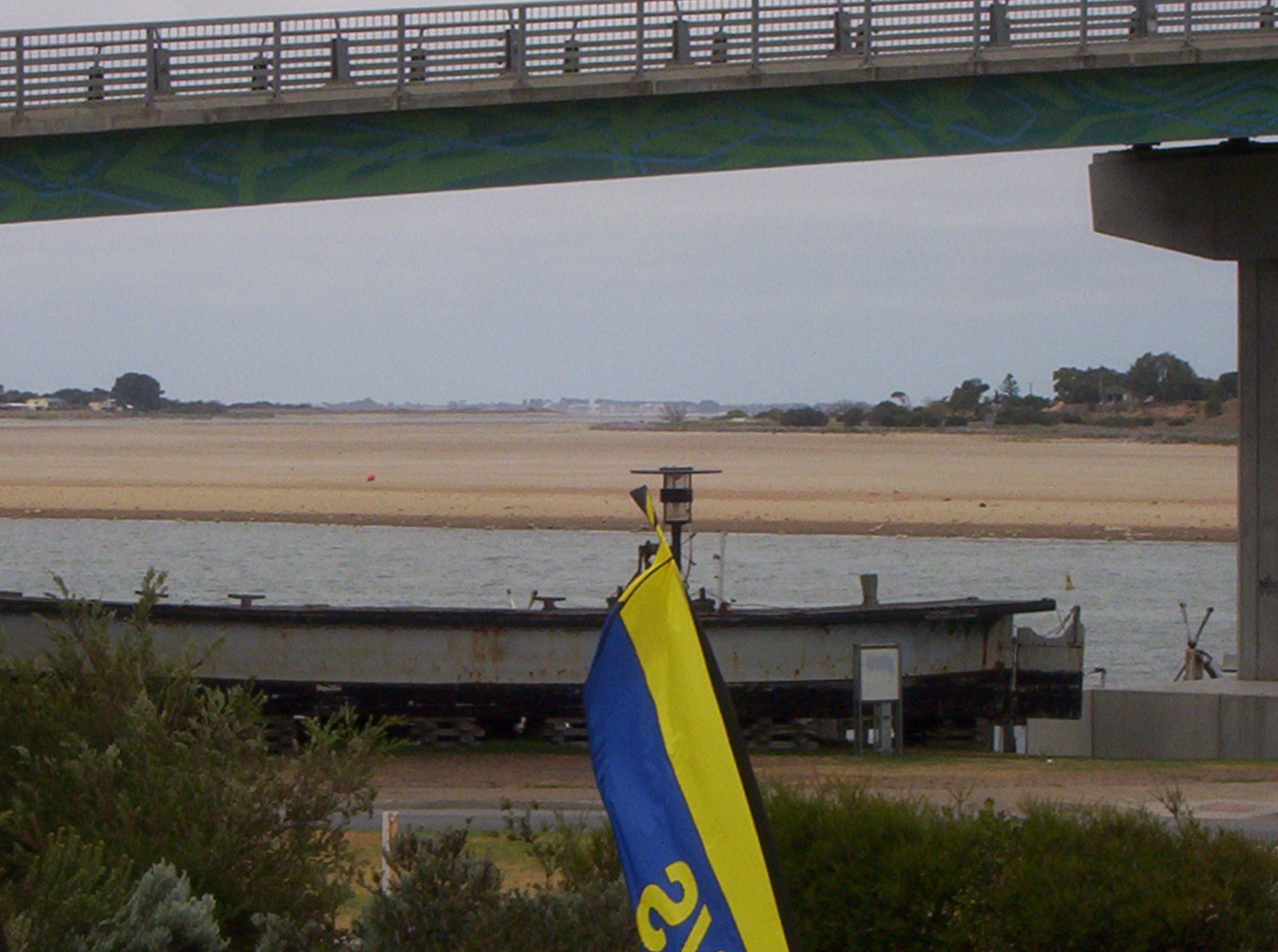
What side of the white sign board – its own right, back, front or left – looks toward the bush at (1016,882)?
front

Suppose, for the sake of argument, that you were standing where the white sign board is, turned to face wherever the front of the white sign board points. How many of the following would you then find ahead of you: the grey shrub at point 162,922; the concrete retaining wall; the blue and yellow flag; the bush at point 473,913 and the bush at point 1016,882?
4

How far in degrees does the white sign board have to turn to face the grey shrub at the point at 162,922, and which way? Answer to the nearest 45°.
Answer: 0° — it already faces it

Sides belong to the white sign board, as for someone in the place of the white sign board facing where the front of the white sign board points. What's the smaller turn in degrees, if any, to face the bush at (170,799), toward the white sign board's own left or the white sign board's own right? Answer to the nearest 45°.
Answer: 0° — it already faces it

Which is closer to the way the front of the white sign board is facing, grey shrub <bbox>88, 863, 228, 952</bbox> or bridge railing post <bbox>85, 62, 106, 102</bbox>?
the grey shrub

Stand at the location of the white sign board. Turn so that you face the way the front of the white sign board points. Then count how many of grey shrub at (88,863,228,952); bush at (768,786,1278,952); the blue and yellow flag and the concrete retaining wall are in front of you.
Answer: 3

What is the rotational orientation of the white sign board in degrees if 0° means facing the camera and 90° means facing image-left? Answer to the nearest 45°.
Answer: approximately 0°

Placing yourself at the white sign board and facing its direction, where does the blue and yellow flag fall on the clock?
The blue and yellow flag is roughly at 12 o'clock from the white sign board.

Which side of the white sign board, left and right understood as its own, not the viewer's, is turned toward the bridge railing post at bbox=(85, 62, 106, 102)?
right

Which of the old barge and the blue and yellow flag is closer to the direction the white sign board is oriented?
the blue and yellow flag
